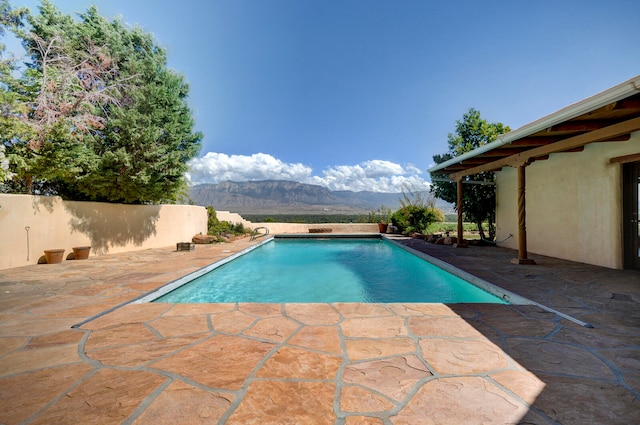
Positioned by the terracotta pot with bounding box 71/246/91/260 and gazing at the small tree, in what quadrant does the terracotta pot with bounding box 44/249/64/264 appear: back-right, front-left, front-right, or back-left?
back-right

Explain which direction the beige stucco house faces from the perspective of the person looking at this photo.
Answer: facing the viewer and to the left of the viewer

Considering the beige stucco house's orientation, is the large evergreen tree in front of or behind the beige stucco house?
in front

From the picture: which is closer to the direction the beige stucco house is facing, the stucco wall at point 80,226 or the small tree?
the stucco wall

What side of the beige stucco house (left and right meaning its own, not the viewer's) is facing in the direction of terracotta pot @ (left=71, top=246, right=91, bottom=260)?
front

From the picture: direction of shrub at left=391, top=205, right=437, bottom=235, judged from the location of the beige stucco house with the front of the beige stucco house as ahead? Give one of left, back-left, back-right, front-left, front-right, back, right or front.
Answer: right

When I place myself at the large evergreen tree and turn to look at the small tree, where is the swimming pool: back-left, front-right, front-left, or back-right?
front-right

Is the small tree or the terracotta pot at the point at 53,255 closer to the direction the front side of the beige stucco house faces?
the terracotta pot

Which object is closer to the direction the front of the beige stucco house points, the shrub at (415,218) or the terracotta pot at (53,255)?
the terracotta pot

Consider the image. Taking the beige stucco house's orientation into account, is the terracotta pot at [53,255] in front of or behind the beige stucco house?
in front

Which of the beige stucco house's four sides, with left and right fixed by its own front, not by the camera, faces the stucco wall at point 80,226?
front

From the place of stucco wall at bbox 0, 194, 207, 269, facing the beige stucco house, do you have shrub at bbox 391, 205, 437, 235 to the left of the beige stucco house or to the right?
left
